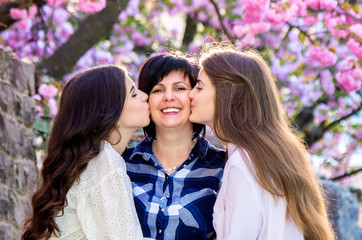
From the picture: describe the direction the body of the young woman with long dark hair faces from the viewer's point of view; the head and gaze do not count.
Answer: to the viewer's right

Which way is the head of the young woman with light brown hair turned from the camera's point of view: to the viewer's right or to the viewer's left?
to the viewer's left

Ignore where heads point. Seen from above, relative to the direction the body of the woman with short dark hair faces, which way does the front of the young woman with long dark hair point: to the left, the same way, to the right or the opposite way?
to the left

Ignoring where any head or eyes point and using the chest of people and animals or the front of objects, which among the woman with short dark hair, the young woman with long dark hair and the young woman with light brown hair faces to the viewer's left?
the young woman with light brown hair

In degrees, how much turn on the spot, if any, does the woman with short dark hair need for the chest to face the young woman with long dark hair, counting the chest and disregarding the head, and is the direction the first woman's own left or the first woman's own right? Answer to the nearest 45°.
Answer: approximately 45° to the first woman's own right

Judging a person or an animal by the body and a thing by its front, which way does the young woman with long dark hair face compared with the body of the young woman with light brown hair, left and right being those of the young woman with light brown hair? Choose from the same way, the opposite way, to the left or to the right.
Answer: the opposite way

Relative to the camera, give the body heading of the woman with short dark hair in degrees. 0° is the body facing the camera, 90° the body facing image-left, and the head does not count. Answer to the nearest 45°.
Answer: approximately 0°

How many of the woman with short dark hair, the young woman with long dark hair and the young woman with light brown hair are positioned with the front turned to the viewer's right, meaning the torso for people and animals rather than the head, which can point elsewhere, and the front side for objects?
1

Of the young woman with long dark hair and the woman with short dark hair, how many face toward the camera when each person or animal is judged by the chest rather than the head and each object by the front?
1

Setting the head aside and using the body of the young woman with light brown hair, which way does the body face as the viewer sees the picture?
to the viewer's left

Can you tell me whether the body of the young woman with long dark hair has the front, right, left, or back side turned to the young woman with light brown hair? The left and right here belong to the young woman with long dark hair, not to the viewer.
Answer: front

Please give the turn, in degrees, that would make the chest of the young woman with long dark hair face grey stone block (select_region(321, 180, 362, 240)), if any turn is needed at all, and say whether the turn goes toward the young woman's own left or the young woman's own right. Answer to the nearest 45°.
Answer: approximately 45° to the young woman's own left
